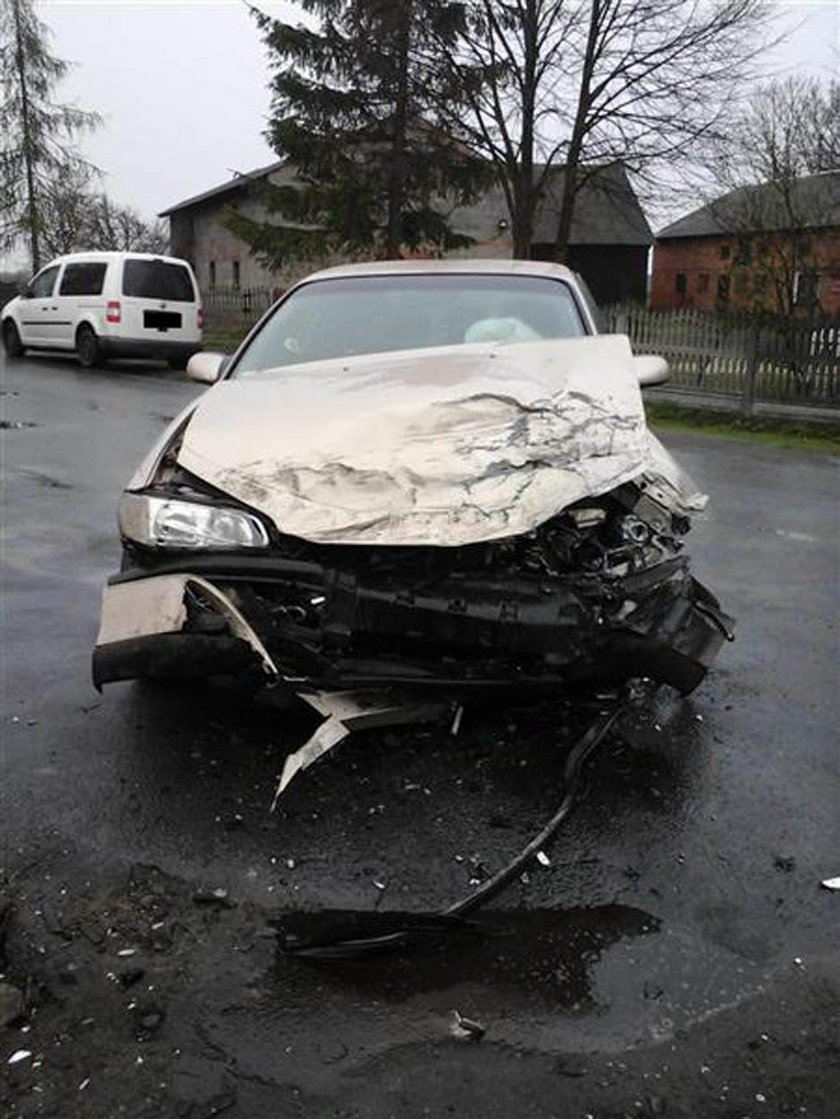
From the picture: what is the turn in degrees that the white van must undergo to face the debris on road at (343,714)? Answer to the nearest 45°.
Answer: approximately 135° to its left

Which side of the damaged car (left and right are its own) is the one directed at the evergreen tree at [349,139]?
back

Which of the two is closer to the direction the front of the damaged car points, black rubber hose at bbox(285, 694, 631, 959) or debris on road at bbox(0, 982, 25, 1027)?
the black rubber hose

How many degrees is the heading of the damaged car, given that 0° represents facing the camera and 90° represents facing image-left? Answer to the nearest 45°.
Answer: approximately 0°

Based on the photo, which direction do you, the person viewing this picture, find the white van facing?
facing away from the viewer and to the left of the viewer

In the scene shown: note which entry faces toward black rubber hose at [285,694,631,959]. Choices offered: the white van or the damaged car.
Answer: the damaged car

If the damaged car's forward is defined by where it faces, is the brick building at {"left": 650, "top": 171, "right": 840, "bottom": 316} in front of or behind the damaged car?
behind

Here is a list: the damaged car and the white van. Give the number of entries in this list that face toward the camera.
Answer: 1

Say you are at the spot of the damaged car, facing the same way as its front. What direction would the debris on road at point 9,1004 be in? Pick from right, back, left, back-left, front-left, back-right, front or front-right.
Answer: front-right

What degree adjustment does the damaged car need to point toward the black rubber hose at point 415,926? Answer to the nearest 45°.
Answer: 0° — it already faces it

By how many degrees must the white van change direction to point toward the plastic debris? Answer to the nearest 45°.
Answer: approximately 135° to its left

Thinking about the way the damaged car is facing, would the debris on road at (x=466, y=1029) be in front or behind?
in front

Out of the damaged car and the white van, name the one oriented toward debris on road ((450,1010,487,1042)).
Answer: the damaged car
